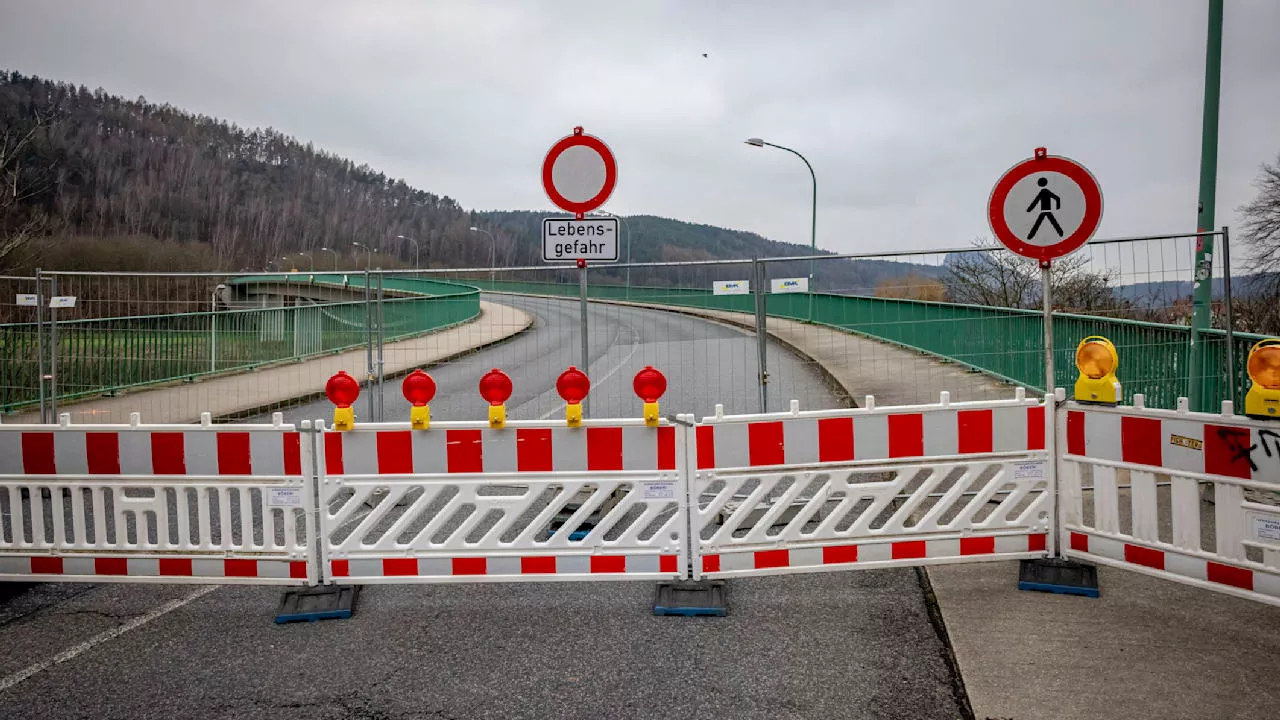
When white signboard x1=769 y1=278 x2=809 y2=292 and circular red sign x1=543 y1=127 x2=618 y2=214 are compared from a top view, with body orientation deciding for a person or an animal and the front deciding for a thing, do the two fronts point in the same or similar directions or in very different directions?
same or similar directions

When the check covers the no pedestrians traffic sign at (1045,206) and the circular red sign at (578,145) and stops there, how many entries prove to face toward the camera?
2

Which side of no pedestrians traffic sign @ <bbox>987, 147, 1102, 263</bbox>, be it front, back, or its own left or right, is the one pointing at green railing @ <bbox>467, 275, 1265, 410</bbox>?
back

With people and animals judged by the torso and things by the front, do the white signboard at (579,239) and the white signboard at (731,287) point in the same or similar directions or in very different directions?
same or similar directions

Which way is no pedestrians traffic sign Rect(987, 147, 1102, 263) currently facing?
toward the camera

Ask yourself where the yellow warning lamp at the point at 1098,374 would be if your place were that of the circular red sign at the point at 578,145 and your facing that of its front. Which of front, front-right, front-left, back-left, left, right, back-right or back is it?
front-left

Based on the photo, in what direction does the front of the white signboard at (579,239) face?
toward the camera

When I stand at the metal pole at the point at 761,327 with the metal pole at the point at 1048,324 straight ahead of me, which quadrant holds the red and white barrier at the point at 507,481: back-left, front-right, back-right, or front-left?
front-right

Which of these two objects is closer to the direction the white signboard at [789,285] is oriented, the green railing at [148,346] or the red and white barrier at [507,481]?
the red and white barrier

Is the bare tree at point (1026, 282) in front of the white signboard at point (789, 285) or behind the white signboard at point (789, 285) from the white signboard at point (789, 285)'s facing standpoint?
behind

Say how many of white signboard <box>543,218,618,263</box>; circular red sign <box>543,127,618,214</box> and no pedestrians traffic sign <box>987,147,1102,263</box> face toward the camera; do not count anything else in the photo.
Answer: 3

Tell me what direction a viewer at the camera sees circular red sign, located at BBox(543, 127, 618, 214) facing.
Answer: facing the viewer

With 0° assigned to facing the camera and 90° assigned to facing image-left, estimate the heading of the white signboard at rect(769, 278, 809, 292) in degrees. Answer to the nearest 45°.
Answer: approximately 0°
